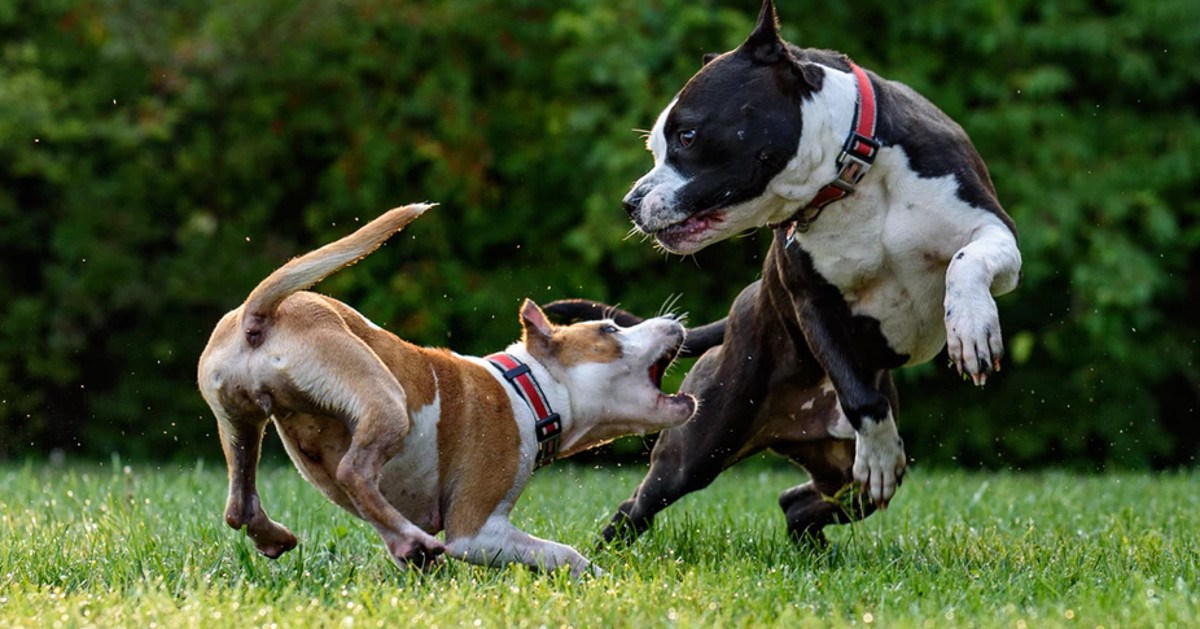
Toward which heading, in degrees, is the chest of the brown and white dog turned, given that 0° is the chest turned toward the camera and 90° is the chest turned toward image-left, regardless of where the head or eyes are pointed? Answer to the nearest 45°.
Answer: approximately 225°
